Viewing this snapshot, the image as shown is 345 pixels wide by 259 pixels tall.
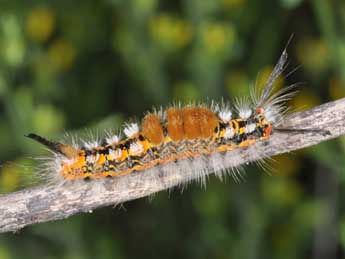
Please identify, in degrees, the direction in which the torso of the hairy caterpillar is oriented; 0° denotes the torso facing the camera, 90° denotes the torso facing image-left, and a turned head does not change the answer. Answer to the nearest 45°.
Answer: approximately 270°
